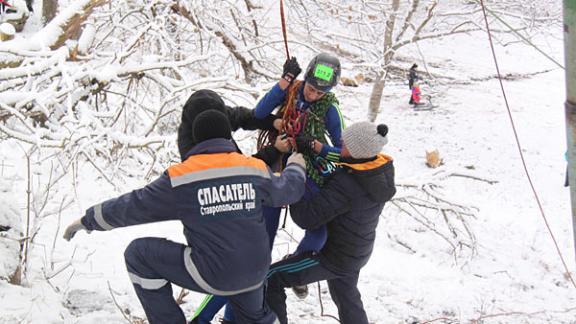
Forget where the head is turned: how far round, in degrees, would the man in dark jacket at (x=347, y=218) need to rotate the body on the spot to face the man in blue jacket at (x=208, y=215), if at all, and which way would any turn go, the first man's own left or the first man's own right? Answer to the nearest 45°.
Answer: approximately 90° to the first man's own left

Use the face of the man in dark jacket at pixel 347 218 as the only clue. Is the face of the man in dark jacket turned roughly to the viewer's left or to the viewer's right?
to the viewer's left

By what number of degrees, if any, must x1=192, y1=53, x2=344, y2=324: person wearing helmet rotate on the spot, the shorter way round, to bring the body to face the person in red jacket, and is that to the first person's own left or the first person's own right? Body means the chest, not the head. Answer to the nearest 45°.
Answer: approximately 135° to the first person's own right

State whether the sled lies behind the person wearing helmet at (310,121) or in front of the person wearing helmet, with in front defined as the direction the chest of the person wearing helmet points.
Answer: behind

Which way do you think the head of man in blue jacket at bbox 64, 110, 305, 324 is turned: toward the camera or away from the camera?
away from the camera

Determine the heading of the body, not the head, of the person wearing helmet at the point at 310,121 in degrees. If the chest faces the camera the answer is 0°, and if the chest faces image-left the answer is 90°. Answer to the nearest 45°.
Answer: approximately 45°

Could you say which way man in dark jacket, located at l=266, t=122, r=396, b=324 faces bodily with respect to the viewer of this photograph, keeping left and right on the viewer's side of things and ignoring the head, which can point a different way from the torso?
facing away from the viewer and to the left of the viewer

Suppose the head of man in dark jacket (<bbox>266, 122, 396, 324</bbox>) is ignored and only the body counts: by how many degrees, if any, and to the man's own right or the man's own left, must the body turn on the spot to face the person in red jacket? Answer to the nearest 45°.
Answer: approximately 45° to the man's own right

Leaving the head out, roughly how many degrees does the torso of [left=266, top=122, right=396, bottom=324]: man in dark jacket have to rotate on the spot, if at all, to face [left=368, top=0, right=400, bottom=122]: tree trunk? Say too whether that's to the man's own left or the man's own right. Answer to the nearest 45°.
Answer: approximately 45° to the man's own right
